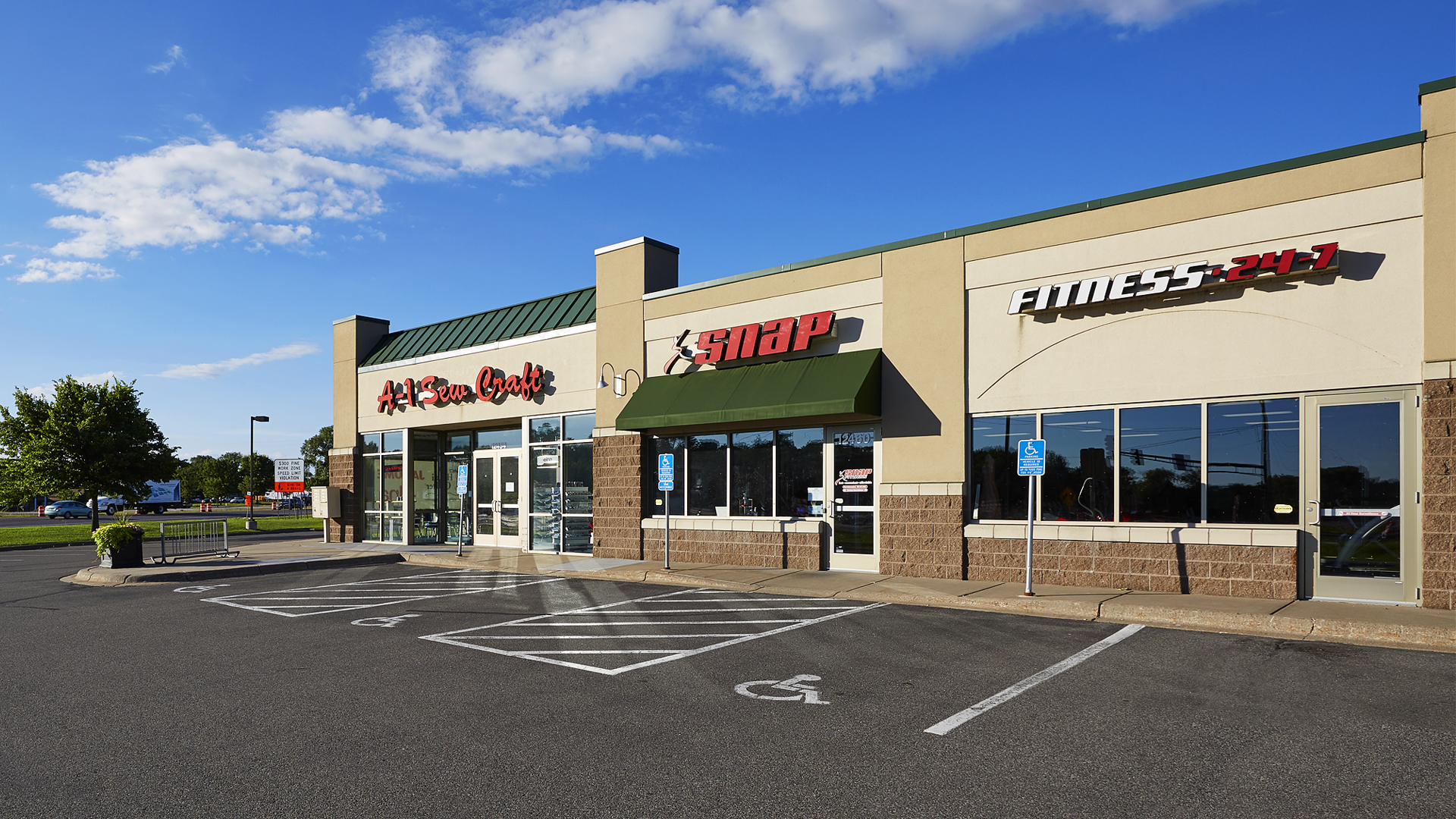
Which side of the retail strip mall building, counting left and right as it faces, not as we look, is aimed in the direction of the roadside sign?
right

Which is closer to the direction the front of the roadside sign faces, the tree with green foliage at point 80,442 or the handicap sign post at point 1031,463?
the handicap sign post

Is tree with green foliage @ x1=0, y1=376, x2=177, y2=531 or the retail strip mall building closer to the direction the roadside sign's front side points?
the retail strip mall building

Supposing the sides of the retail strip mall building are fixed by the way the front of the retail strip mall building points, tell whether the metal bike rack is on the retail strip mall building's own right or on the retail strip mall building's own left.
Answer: on the retail strip mall building's own right

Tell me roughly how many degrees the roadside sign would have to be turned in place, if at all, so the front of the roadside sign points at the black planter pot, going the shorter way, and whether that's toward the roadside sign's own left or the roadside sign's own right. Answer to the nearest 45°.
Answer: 0° — it already faces it

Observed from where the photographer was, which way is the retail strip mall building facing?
facing the viewer and to the left of the viewer

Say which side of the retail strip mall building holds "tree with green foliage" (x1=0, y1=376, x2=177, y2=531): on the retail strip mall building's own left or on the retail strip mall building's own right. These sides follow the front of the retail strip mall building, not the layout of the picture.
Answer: on the retail strip mall building's own right

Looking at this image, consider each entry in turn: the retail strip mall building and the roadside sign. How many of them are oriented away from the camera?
0

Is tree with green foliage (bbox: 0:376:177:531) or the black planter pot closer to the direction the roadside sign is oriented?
the black planter pot

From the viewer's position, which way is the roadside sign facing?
facing the viewer
